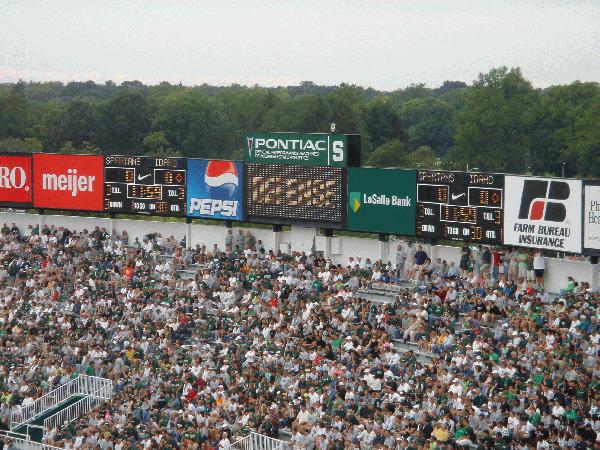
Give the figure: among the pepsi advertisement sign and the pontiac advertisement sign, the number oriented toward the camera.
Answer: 2

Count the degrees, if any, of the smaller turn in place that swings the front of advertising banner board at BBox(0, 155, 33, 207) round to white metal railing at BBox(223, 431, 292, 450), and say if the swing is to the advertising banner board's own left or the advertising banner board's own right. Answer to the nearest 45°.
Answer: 0° — it already faces it

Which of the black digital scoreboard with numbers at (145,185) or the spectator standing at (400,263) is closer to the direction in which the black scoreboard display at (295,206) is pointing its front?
the spectator standing

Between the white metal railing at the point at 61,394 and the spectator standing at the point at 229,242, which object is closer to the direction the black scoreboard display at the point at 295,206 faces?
the white metal railing

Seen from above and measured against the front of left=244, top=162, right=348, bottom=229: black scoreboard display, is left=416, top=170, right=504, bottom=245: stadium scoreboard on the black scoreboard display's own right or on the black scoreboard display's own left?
on the black scoreboard display's own left

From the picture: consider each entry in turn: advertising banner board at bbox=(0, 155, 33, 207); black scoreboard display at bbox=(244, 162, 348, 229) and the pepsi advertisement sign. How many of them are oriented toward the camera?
3

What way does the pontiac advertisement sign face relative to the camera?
toward the camera

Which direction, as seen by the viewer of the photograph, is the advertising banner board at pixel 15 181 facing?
facing the viewer

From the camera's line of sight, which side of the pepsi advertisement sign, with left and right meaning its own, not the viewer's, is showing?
front

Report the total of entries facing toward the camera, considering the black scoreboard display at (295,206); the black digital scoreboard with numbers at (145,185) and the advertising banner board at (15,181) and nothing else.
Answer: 3

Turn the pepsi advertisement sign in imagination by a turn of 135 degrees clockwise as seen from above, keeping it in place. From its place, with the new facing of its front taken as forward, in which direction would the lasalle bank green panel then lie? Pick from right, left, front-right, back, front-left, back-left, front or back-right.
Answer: back
